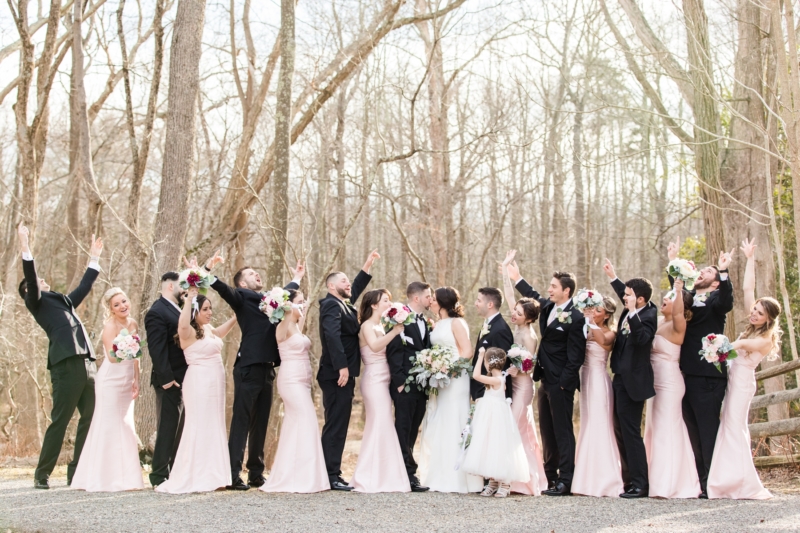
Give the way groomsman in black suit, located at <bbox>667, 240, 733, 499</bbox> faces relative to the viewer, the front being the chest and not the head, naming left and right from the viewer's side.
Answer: facing the viewer and to the left of the viewer

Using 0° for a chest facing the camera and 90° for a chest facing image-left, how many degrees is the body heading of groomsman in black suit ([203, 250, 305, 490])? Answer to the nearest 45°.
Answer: approximately 315°

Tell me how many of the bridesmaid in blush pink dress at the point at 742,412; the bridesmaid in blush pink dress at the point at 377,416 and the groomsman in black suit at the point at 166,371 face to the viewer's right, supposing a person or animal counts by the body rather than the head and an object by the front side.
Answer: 2

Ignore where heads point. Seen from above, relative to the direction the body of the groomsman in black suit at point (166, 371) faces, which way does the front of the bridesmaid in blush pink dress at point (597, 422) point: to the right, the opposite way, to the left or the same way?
the opposite way

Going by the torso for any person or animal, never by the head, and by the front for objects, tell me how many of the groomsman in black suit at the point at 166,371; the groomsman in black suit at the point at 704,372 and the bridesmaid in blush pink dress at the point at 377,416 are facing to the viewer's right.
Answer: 2

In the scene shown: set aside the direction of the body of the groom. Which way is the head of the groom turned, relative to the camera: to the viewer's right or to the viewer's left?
to the viewer's right

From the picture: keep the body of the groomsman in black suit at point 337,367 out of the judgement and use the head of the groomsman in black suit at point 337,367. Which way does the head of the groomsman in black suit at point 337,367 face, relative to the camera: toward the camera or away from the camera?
toward the camera

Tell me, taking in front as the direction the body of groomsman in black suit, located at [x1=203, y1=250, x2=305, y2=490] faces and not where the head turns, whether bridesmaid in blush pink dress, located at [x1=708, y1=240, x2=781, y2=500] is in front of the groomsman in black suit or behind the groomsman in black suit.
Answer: in front

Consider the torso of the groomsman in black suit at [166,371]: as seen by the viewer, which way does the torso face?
to the viewer's right

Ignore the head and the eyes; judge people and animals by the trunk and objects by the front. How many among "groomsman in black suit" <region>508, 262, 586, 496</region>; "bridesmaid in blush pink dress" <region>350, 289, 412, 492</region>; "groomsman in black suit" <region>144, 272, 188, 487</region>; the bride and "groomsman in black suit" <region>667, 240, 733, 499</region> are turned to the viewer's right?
2

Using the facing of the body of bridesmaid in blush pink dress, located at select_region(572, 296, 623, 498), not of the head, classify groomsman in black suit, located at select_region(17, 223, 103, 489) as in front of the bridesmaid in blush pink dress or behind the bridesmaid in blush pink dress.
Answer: in front

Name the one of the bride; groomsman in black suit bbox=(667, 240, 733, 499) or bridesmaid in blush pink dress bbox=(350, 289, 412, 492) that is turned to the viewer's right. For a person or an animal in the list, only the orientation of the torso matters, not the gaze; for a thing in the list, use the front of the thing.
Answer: the bridesmaid in blush pink dress

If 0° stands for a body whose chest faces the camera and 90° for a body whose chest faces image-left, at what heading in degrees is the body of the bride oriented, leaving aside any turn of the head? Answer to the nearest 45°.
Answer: approximately 45°
